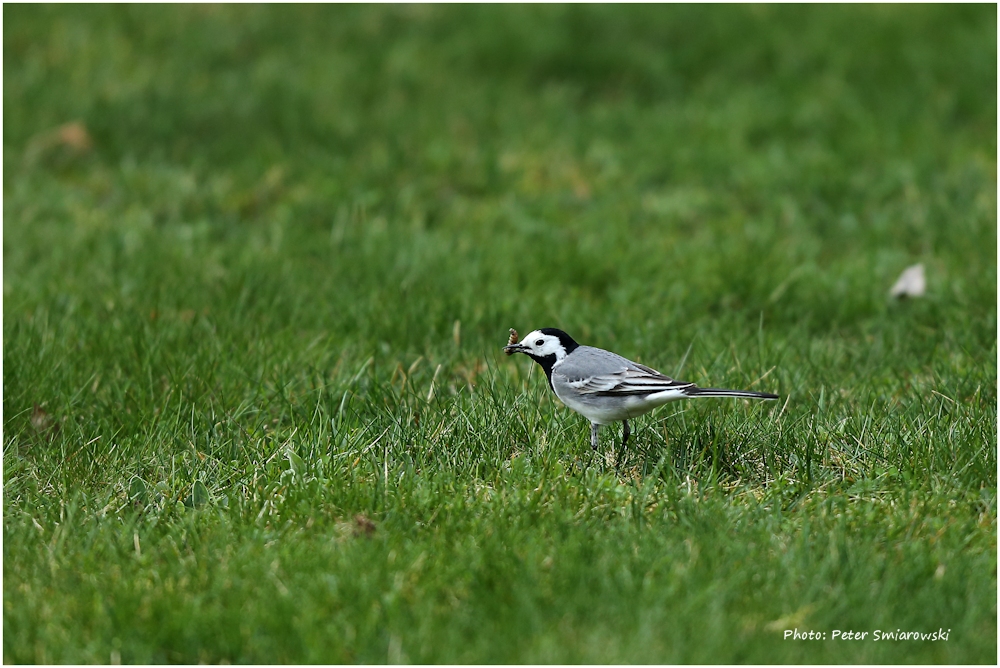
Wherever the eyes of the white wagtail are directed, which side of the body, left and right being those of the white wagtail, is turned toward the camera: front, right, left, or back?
left
